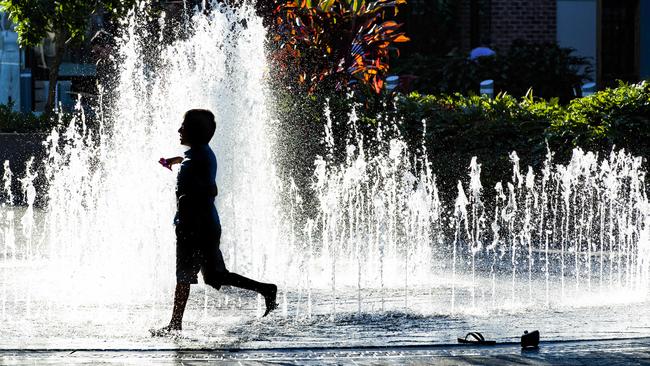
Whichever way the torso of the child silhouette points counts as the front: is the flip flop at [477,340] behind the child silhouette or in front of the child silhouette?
behind

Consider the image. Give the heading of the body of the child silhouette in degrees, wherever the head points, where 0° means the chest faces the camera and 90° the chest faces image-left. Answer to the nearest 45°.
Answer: approximately 90°

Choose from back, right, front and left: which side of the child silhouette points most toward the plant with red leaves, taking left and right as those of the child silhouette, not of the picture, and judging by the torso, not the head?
right

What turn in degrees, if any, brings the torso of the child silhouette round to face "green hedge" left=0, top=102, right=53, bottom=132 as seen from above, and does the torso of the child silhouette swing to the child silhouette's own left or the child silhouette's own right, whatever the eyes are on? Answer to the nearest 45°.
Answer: approximately 90° to the child silhouette's own right
